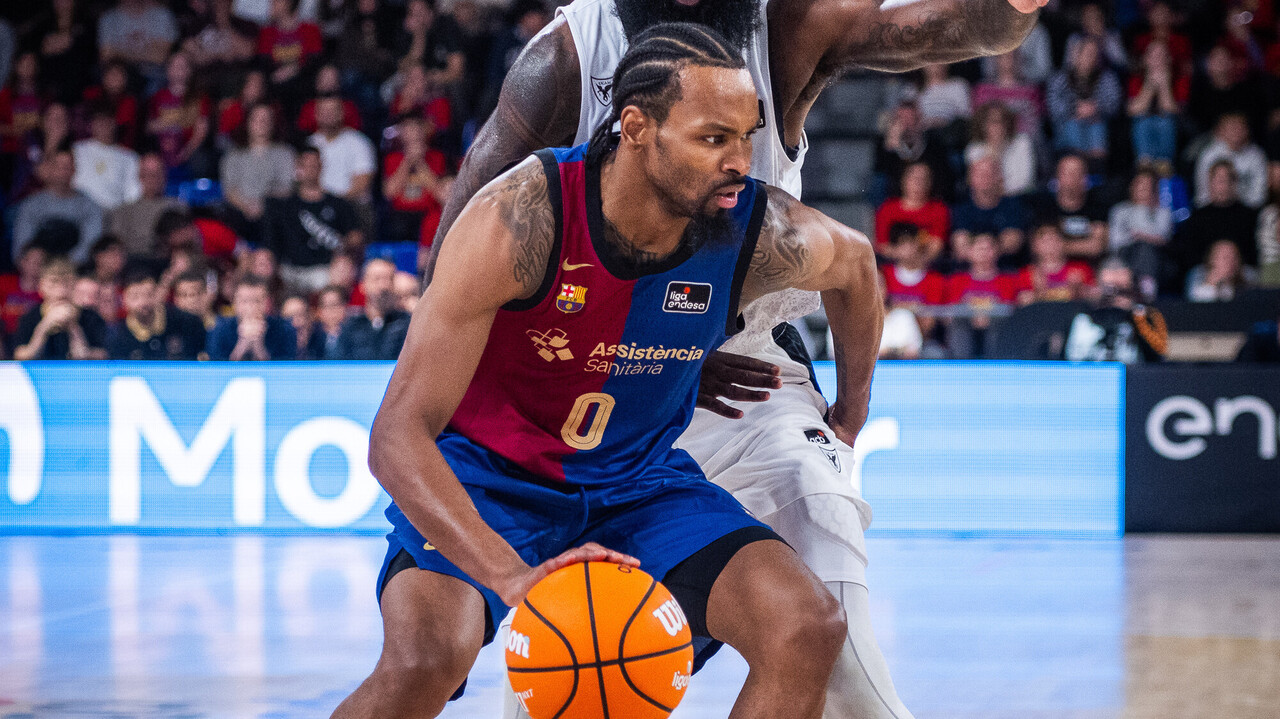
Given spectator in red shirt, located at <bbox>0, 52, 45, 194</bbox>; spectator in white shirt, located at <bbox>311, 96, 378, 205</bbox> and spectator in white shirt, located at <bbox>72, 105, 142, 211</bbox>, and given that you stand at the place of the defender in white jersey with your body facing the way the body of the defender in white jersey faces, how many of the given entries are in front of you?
0

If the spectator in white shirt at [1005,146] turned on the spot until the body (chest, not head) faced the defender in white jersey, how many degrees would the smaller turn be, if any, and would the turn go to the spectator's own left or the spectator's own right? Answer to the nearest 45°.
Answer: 0° — they already face them

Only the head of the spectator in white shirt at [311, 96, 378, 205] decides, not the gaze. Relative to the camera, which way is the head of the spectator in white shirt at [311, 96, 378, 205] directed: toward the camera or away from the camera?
toward the camera

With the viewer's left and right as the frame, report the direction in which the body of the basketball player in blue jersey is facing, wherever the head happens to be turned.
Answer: facing the viewer

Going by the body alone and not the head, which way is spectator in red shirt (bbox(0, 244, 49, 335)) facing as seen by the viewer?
toward the camera

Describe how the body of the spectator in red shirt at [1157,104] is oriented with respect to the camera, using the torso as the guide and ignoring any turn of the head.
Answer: toward the camera

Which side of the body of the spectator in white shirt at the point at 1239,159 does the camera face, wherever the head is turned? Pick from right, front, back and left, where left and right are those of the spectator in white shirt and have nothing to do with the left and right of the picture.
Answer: front

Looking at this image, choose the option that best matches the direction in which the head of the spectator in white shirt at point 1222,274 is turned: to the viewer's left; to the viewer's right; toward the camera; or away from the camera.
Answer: toward the camera

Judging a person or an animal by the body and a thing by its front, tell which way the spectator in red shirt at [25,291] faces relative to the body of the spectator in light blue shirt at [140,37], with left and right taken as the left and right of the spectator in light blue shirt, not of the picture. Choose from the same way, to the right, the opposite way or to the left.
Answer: the same way

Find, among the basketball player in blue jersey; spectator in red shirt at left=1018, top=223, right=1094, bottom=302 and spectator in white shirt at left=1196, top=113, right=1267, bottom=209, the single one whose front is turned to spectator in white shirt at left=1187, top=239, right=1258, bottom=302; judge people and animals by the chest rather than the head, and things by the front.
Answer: spectator in white shirt at left=1196, top=113, right=1267, bottom=209

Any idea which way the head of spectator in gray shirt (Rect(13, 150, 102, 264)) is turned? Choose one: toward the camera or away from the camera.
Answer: toward the camera

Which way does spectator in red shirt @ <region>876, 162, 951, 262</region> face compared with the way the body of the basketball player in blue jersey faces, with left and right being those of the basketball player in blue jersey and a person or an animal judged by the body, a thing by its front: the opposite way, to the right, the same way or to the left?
the same way

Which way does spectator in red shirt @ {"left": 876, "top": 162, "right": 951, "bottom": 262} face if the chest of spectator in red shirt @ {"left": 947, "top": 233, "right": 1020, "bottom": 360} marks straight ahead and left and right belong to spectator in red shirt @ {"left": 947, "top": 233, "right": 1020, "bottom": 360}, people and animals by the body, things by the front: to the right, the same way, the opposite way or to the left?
the same way

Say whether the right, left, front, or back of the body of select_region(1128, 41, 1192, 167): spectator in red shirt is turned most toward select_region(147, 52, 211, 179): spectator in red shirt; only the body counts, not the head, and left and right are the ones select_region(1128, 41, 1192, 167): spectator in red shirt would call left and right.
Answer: right

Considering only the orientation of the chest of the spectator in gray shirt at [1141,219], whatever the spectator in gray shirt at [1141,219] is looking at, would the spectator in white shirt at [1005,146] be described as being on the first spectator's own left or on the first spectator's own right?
on the first spectator's own right

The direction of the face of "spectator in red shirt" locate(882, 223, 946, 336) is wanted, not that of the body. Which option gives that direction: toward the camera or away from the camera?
toward the camera

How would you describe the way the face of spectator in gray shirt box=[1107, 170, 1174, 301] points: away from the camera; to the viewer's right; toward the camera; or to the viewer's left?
toward the camera

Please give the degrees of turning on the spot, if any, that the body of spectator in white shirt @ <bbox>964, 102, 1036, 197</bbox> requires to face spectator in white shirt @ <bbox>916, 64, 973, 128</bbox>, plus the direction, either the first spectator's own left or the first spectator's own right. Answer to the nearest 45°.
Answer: approximately 135° to the first spectator's own right

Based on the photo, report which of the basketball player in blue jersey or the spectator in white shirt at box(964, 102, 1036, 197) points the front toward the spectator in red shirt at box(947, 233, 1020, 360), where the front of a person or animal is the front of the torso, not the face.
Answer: the spectator in white shirt
